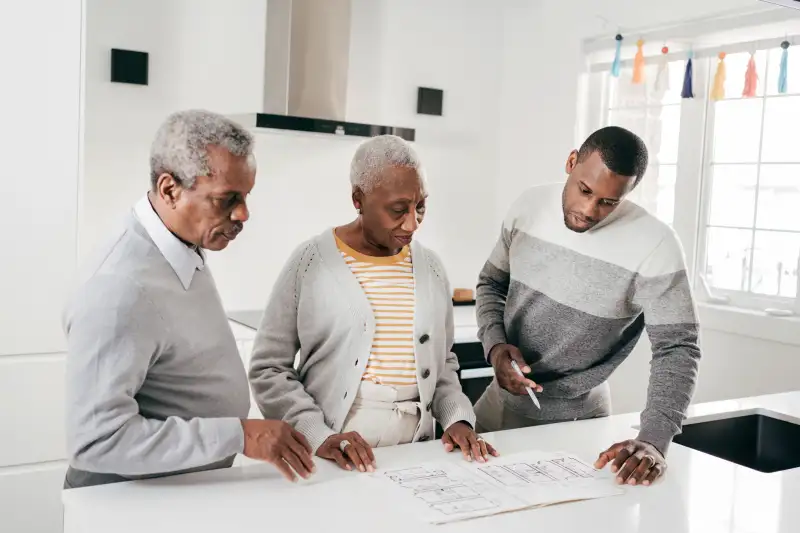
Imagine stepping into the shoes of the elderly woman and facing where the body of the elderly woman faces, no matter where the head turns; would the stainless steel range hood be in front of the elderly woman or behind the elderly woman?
behind

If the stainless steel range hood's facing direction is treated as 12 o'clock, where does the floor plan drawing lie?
The floor plan drawing is roughly at 1 o'clock from the stainless steel range hood.

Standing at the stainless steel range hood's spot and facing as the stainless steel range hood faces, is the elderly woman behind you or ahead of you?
ahead

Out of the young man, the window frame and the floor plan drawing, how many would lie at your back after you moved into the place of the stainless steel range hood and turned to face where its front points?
0

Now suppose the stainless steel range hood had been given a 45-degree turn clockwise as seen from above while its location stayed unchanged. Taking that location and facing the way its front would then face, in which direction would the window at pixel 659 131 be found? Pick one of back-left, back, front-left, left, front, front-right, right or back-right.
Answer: left

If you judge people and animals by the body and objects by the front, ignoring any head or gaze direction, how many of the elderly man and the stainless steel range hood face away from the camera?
0

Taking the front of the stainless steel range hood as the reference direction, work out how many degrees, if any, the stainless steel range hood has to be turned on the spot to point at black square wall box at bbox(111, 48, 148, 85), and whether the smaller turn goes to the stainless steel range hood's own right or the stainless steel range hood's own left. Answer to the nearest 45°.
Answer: approximately 135° to the stainless steel range hood's own right

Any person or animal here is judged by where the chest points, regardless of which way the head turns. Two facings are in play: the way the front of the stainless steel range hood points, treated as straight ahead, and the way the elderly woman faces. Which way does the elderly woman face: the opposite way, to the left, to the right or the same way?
the same way

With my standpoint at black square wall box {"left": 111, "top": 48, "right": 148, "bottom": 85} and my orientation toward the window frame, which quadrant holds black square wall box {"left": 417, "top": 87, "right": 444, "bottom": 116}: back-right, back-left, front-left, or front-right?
front-left

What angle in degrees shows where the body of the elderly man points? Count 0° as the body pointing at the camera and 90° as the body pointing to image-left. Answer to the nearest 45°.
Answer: approximately 270°

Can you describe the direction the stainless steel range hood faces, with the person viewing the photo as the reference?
facing the viewer and to the right of the viewer

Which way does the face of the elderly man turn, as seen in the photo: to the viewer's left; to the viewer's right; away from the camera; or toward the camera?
to the viewer's right

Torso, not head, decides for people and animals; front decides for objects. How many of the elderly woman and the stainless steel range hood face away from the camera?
0

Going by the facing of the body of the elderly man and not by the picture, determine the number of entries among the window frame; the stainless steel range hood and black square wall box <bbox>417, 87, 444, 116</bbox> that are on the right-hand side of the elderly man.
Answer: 0

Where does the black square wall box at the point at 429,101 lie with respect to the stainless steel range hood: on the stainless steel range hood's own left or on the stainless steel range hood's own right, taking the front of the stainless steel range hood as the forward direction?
on the stainless steel range hood's own left
